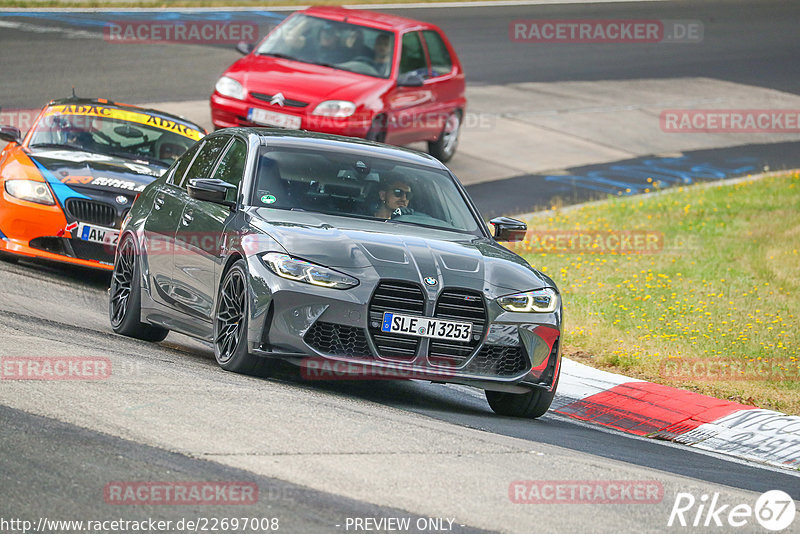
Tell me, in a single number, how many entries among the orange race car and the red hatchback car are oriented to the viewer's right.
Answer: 0

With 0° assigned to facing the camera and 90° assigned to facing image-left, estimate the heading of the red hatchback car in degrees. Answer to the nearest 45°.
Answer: approximately 45°

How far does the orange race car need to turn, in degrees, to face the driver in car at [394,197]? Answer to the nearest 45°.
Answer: approximately 45° to its left

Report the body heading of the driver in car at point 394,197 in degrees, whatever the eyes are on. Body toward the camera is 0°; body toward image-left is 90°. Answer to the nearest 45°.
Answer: approximately 315°

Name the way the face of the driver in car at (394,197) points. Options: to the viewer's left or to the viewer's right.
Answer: to the viewer's right

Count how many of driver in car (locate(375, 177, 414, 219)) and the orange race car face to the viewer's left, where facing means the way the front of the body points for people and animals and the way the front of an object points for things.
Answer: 0

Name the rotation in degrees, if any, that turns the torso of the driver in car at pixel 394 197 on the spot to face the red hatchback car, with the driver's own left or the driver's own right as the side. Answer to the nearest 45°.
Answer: approximately 135° to the driver's own left

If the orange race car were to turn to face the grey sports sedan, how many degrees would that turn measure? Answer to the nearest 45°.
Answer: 0° — it already faces it

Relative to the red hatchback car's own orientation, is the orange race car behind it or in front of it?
in front

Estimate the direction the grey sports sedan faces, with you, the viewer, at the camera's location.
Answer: facing the viewer and to the right of the viewer

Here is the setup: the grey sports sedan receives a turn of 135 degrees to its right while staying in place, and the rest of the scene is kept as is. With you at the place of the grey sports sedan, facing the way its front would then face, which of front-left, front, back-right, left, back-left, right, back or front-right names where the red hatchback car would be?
right

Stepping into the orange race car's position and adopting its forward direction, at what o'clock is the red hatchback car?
The red hatchback car is roughly at 7 o'clock from the orange race car.

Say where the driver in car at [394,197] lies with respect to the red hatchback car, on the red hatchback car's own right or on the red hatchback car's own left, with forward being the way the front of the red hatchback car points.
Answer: on the red hatchback car's own left
